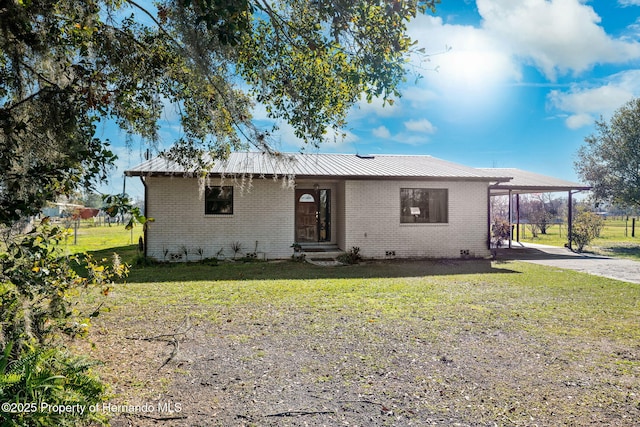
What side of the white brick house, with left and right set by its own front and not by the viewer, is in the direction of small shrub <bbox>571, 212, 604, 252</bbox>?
left

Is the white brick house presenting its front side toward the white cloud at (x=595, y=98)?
no

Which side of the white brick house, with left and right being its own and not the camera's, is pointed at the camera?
front

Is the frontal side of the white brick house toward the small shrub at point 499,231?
no

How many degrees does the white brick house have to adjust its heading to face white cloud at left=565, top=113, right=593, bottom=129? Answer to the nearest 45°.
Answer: approximately 135° to its left

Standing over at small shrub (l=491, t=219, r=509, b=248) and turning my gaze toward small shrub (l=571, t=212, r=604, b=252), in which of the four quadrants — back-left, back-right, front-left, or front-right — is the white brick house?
back-right
